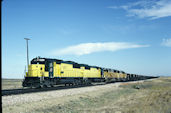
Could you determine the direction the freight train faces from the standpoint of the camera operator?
facing the viewer and to the left of the viewer
